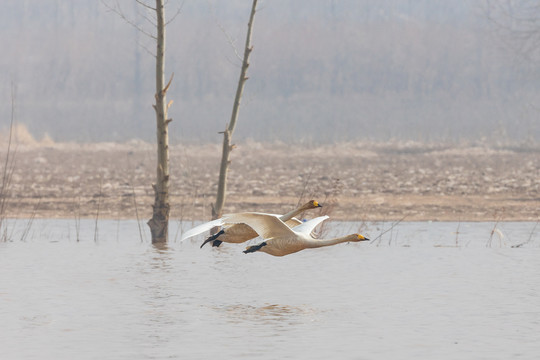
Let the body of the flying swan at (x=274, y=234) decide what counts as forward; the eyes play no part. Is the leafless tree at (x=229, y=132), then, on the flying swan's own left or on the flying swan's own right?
on the flying swan's own left

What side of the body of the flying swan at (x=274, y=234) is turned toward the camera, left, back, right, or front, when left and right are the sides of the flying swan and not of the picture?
right

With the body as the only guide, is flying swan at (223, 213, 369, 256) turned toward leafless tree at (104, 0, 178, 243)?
no
